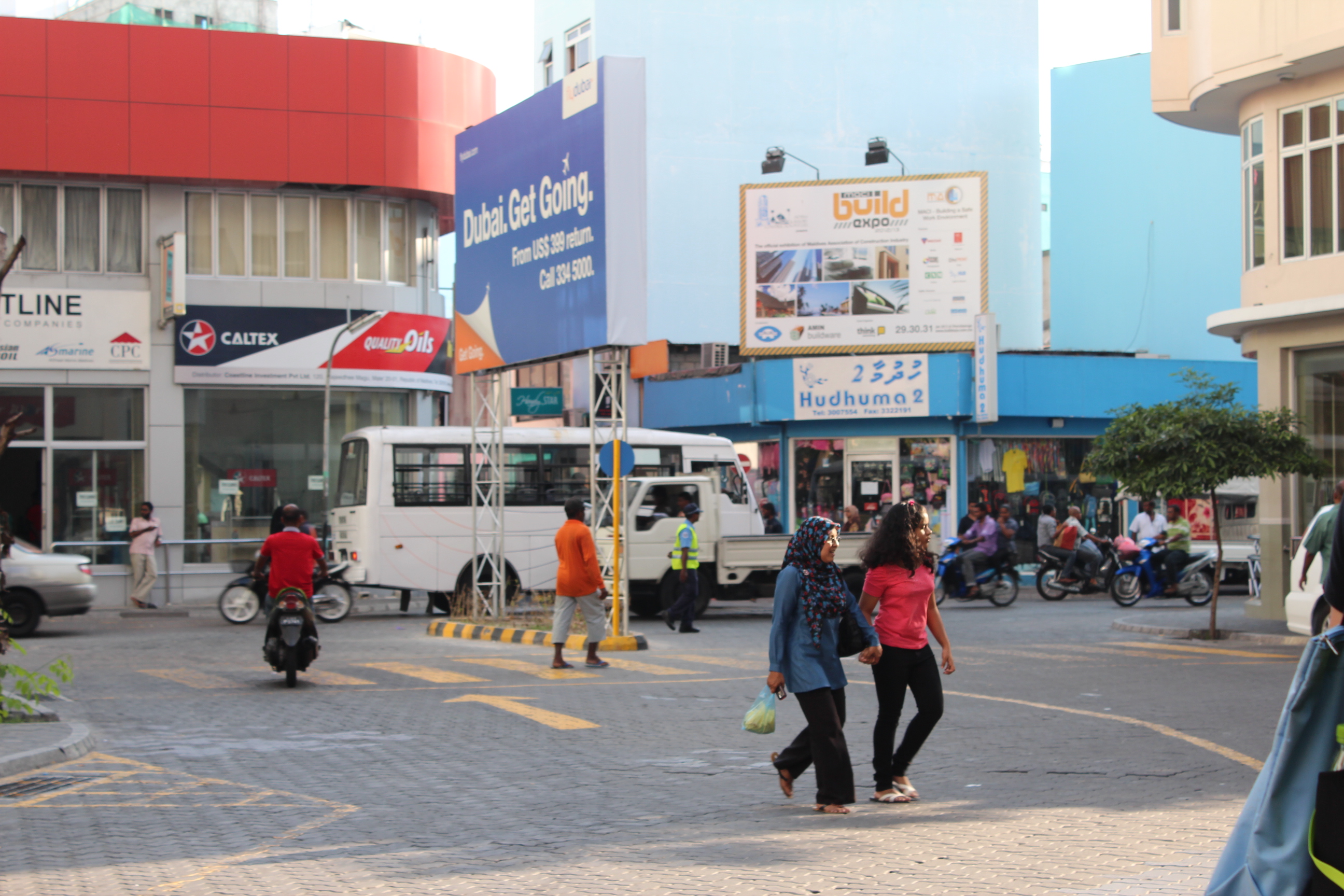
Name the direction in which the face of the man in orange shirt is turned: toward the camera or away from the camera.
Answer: away from the camera

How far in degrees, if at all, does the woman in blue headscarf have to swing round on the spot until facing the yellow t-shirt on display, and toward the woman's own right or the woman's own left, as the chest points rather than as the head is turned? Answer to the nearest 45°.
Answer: approximately 135° to the woman's own left

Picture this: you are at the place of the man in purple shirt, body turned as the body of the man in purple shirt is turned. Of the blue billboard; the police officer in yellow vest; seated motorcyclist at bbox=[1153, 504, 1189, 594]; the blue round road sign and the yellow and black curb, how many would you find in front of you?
4

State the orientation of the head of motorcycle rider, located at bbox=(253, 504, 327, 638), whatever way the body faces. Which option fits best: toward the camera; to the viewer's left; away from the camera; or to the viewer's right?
away from the camera

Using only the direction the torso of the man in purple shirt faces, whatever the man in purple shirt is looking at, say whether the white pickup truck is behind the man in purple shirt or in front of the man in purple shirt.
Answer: in front

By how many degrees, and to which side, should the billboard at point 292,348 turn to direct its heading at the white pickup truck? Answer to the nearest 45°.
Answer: approximately 45° to its left

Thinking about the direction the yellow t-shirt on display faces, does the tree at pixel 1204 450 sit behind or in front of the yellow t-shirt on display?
in front

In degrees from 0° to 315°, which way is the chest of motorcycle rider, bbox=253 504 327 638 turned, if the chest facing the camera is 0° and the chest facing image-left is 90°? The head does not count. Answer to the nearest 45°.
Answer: approximately 180°

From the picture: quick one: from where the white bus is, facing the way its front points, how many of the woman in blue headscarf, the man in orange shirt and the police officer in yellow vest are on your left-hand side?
0

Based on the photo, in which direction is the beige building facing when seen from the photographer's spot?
facing the viewer and to the left of the viewer

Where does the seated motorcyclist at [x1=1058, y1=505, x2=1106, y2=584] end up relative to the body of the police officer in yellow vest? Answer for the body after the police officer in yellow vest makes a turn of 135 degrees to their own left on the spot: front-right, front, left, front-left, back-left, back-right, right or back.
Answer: right

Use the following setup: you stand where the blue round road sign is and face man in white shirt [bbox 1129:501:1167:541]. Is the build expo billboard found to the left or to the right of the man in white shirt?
left

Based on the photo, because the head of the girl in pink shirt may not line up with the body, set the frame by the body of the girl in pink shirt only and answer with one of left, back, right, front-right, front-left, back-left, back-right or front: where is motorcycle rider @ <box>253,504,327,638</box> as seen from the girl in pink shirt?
back

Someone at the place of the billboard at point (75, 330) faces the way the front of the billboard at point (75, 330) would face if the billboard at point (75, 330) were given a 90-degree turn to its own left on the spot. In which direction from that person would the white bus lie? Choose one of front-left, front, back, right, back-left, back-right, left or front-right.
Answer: front-right

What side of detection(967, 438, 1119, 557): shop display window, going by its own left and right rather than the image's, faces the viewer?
front
